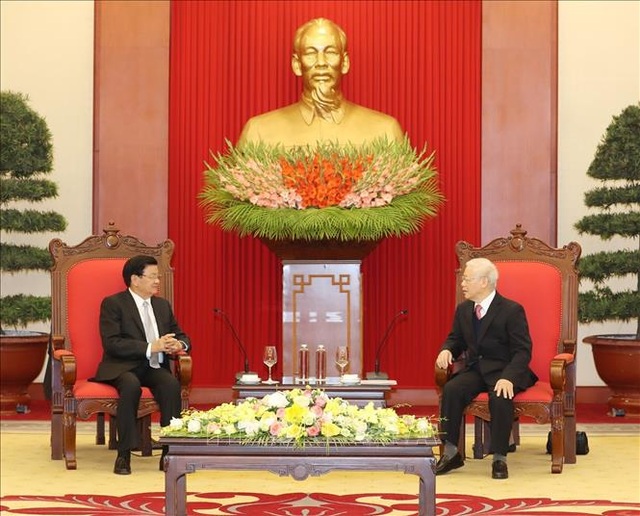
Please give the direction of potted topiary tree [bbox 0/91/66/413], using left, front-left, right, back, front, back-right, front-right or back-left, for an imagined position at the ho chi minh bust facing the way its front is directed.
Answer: right

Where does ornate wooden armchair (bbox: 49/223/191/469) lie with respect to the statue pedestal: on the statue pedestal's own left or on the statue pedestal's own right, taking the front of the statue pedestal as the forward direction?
on the statue pedestal's own right

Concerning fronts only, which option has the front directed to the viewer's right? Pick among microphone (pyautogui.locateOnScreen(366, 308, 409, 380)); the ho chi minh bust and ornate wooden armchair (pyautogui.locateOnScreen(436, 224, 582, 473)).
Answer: the microphone

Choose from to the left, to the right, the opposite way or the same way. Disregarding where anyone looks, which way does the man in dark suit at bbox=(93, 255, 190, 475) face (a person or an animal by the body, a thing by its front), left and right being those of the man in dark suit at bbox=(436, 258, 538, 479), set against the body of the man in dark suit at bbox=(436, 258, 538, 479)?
to the left

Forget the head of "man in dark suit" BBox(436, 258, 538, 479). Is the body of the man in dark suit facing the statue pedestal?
no

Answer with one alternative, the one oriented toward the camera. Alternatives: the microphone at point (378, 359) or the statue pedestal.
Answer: the statue pedestal

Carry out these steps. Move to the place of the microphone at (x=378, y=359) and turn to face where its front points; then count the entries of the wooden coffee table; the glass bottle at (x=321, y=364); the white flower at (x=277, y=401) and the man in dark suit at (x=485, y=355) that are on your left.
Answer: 0

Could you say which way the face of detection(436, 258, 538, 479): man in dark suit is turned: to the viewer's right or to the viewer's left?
to the viewer's left

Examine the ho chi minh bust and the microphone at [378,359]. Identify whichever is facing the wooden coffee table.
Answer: the ho chi minh bust

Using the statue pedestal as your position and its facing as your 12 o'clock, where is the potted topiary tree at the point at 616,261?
The potted topiary tree is roughly at 8 o'clock from the statue pedestal.

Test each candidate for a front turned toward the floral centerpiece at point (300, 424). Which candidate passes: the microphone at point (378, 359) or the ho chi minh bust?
the ho chi minh bust

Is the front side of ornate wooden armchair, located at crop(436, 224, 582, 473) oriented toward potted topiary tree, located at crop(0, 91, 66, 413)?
no

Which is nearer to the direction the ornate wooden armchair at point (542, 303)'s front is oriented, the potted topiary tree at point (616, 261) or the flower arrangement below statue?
the flower arrangement below statue

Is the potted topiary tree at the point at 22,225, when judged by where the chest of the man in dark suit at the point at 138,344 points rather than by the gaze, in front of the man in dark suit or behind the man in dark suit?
behind

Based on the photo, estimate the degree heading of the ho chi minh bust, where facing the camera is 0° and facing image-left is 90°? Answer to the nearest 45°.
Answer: approximately 0°
